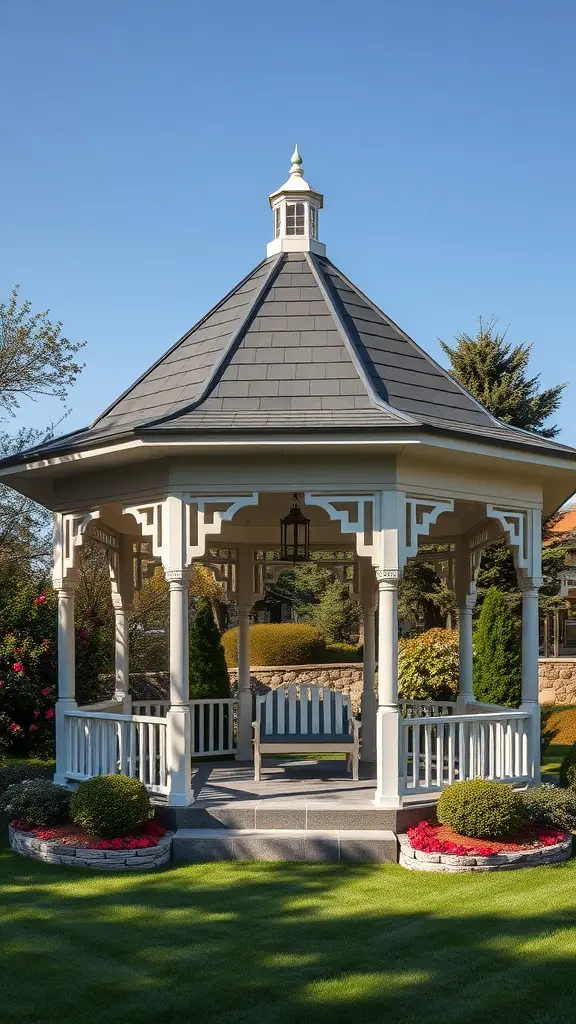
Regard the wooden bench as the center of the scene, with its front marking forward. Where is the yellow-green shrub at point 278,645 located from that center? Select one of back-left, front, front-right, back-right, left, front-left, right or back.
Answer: back

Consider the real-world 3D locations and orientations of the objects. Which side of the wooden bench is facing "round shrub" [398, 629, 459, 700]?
back

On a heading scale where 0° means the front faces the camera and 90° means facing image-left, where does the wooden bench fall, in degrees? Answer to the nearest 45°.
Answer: approximately 0°

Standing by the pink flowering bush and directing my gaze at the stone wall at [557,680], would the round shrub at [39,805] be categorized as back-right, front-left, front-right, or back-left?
back-right

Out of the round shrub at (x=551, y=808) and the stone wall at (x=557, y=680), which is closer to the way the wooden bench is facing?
the round shrub
